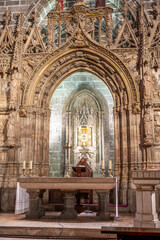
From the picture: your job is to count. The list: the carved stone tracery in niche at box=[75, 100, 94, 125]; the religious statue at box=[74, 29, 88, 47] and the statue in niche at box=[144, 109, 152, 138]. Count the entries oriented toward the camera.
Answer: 3

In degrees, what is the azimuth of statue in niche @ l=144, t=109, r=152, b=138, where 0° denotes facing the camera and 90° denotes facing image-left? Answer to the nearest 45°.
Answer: approximately 0°

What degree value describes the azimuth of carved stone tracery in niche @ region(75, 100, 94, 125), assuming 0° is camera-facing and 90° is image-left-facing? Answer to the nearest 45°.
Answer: approximately 0°

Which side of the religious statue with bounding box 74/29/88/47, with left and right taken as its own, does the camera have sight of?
front

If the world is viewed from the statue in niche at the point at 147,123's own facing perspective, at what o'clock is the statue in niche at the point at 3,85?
the statue in niche at the point at 3,85 is roughly at 3 o'clock from the statue in niche at the point at 147,123.

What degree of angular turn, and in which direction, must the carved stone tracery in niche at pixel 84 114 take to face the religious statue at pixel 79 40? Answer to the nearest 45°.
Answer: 0° — it already faces it

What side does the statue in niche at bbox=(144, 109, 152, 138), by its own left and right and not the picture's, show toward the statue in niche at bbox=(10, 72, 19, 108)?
right

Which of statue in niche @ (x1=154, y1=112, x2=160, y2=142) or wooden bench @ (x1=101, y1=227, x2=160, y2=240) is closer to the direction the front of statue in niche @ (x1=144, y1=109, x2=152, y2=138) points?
the wooden bench

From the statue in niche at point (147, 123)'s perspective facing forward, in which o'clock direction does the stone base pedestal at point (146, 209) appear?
The stone base pedestal is roughly at 12 o'clock from the statue in niche.

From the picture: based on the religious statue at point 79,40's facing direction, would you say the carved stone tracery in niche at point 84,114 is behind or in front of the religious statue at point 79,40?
behind

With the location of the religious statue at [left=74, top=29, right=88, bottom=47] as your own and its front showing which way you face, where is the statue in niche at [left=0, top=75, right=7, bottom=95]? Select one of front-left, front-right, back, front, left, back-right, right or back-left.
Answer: right
